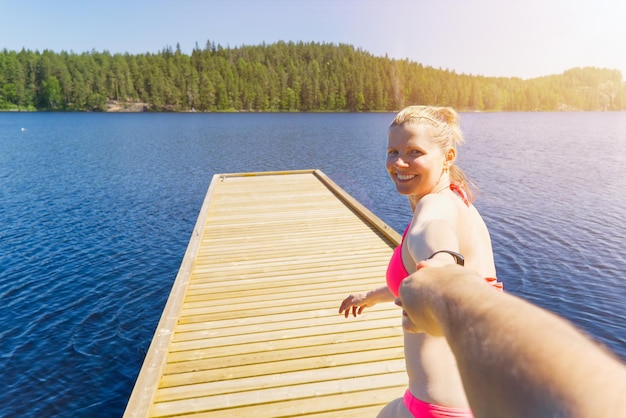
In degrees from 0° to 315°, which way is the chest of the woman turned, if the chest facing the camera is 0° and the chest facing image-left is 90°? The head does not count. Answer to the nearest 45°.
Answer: approximately 90°
